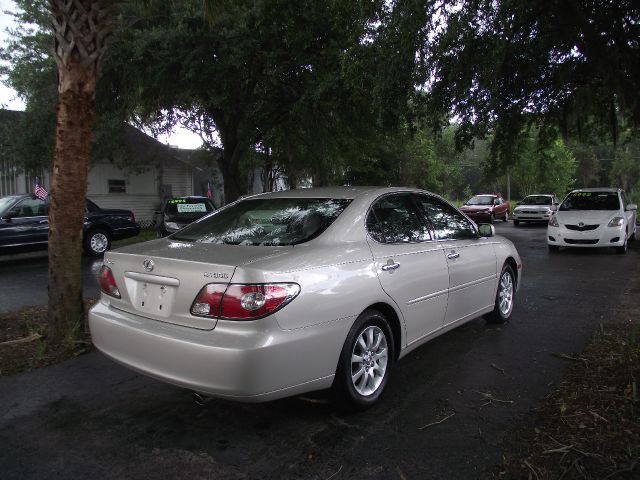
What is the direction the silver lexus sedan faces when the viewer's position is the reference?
facing away from the viewer and to the right of the viewer

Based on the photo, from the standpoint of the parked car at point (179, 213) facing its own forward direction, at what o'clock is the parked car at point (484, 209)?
the parked car at point (484, 209) is roughly at 8 o'clock from the parked car at point (179, 213).

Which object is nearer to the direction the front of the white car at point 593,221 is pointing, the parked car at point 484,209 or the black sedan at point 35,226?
the black sedan

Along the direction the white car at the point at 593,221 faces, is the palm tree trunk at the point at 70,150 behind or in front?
in front

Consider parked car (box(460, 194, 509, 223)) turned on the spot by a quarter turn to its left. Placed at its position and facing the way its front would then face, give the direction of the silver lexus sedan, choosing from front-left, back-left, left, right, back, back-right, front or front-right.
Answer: front-right

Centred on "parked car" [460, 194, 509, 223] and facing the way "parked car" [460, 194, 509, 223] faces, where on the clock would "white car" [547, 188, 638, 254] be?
The white car is roughly at 10 o'clock from the parked car.

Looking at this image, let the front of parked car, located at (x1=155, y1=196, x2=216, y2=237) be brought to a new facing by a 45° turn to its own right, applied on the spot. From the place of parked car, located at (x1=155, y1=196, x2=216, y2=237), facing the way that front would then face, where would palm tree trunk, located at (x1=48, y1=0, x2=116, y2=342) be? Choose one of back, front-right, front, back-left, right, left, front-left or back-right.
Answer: front-left

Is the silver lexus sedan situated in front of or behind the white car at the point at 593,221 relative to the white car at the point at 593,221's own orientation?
in front

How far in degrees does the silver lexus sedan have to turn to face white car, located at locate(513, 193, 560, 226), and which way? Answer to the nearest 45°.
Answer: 0° — it already faces it

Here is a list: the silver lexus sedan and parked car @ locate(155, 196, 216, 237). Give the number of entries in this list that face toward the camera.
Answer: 1

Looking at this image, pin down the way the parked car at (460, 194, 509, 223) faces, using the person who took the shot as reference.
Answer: facing the viewer and to the left of the viewer

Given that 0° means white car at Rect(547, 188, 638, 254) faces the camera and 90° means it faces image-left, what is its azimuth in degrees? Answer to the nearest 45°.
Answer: approximately 0°

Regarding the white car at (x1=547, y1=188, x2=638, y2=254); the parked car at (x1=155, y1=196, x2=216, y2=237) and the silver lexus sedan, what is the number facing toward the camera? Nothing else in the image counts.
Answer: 2

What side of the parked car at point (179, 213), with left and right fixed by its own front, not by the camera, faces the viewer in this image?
front

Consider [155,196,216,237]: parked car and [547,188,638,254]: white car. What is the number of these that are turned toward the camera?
2
